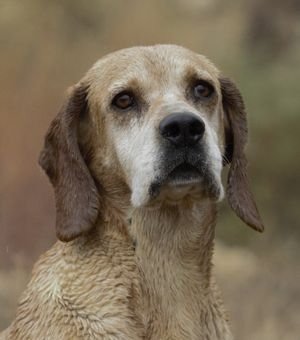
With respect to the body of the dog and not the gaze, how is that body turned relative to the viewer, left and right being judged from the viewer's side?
facing the viewer and to the right of the viewer
